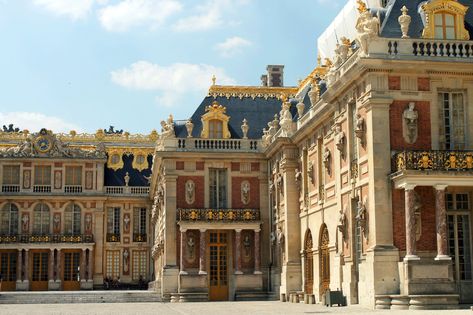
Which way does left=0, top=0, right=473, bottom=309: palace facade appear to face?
toward the camera

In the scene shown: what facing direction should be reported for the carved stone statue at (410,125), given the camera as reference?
facing the viewer
